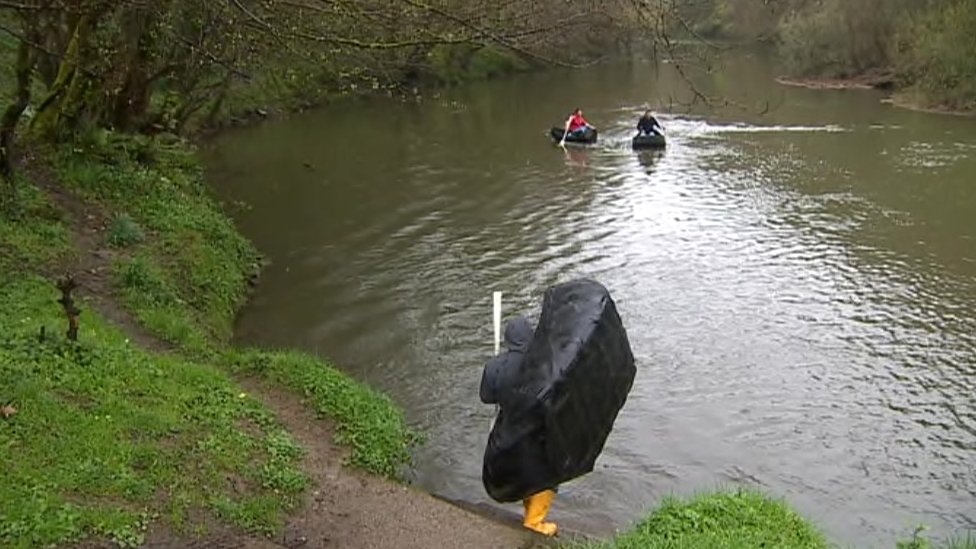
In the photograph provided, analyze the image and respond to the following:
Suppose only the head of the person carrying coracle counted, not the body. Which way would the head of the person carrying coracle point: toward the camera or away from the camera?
away from the camera

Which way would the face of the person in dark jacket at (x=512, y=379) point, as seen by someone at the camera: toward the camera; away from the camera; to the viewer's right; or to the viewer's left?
away from the camera

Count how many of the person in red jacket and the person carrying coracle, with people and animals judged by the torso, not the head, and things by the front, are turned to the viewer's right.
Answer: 0

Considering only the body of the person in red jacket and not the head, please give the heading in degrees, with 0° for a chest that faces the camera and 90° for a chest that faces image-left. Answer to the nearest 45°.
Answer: approximately 45°

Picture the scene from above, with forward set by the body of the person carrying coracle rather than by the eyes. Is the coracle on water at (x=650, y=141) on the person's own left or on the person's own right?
on the person's own right

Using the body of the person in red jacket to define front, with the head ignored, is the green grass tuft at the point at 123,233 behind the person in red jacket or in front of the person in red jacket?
in front

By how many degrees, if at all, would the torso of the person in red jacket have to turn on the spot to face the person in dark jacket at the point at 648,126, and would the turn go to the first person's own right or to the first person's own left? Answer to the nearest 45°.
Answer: approximately 135° to the first person's own left

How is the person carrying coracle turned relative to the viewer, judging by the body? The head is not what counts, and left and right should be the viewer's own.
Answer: facing away from the viewer and to the left of the viewer
